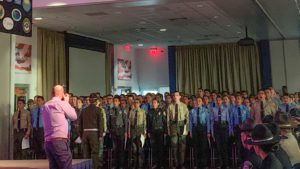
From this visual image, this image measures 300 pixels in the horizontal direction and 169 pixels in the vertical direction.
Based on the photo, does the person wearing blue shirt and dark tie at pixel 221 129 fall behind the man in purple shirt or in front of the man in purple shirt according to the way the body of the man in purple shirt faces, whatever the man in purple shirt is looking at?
in front

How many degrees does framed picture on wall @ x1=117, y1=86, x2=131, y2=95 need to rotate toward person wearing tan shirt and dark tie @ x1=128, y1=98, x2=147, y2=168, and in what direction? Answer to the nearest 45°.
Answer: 0° — it already faces them

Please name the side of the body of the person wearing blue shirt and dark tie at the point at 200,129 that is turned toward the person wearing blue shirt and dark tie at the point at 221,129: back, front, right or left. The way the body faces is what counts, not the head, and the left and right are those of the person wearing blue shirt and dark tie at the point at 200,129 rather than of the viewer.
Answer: left

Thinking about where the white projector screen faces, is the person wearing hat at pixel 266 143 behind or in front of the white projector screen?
in front

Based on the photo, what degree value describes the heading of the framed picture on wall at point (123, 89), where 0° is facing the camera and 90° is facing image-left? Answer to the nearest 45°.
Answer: approximately 0°
